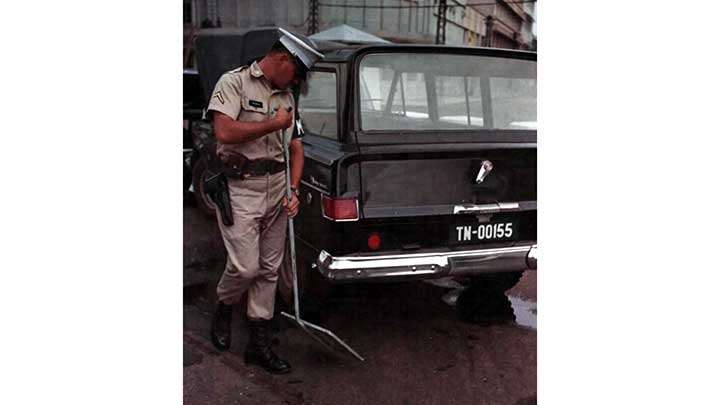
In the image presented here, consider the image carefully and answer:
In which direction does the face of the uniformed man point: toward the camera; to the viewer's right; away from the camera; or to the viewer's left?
to the viewer's right

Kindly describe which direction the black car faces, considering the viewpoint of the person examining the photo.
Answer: facing away from the viewer and to the left of the viewer

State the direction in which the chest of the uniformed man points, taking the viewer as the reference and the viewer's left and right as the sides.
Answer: facing the viewer and to the right of the viewer

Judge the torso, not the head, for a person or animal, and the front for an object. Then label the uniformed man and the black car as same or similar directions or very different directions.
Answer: very different directions

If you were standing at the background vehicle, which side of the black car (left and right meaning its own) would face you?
left
